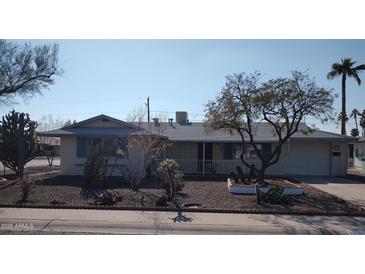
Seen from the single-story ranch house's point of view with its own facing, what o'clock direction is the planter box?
The planter box is roughly at 12 o'clock from the single-story ranch house.

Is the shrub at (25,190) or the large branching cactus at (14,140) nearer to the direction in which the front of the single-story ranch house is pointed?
the shrub

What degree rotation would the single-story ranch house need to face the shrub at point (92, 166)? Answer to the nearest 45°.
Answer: approximately 45° to its right

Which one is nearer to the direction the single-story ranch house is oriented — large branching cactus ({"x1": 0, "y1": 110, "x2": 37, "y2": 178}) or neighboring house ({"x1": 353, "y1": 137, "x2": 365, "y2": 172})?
the large branching cactus

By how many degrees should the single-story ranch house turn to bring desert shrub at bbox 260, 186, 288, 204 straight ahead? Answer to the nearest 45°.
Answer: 0° — it already faces it

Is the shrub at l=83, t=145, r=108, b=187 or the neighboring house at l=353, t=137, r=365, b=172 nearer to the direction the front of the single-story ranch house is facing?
the shrub

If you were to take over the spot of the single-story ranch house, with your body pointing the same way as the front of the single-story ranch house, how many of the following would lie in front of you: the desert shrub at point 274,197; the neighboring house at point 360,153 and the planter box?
2

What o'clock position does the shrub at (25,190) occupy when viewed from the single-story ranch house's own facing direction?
The shrub is roughly at 1 o'clock from the single-story ranch house.

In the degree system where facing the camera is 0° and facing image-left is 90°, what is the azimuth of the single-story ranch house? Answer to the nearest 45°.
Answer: approximately 0°

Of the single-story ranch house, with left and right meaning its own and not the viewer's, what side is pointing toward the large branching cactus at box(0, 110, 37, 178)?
right

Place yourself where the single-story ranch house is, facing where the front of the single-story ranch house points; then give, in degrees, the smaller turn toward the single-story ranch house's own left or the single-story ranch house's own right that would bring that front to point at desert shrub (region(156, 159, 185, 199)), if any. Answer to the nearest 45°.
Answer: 0° — it already faces it
